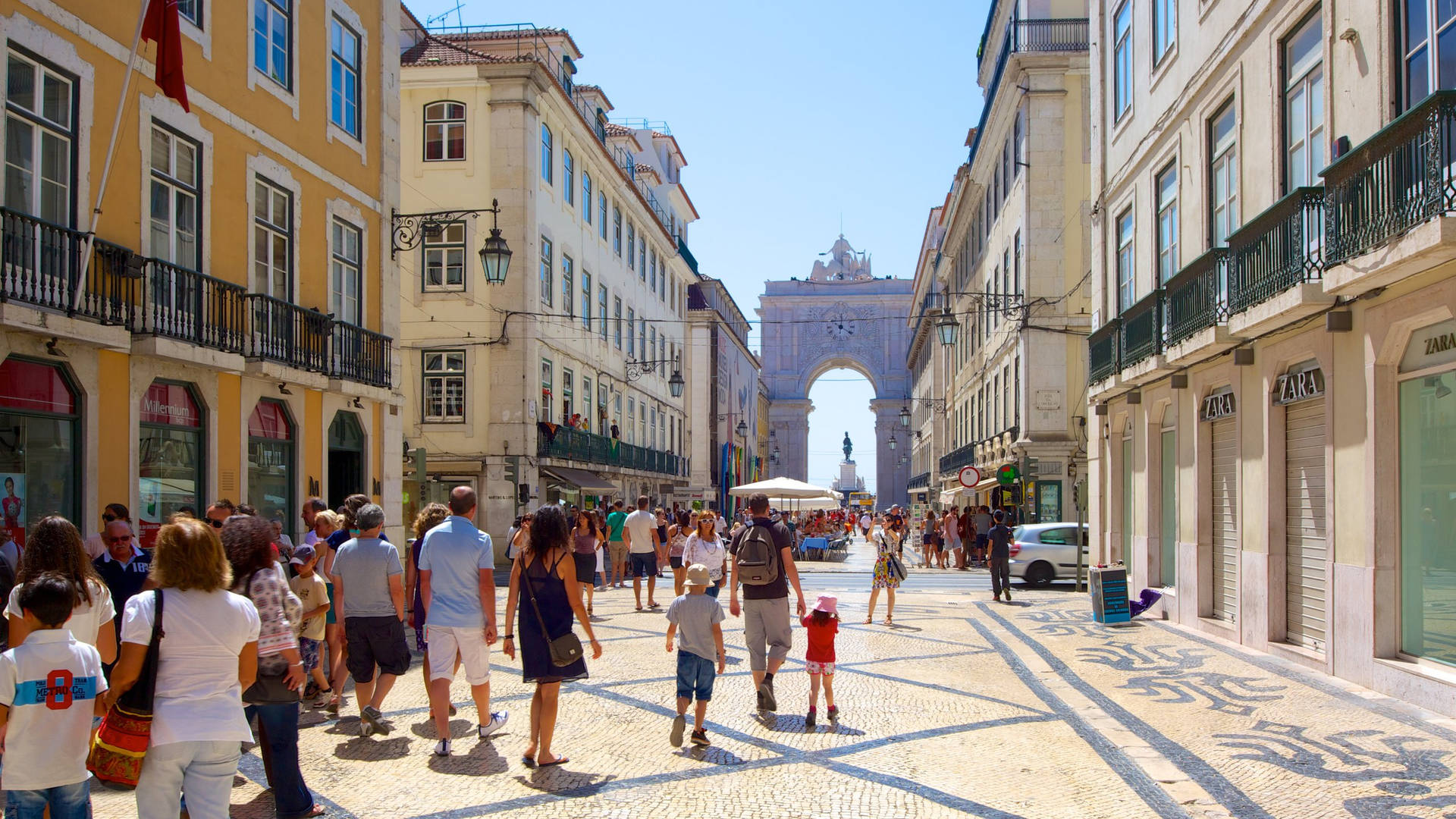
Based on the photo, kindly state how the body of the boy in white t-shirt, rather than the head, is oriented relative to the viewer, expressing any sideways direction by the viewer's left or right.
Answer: facing away from the viewer

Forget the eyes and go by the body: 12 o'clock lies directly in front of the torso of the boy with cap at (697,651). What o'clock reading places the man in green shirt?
The man in green shirt is roughly at 12 o'clock from the boy with cap.

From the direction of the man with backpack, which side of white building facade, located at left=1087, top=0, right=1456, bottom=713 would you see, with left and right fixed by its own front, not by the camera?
front

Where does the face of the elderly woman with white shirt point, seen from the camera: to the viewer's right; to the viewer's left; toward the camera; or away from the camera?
away from the camera

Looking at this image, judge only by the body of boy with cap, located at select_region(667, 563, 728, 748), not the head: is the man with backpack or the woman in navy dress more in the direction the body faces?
the man with backpack

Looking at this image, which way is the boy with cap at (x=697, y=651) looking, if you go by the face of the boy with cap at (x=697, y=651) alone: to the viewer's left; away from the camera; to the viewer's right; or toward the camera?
away from the camera

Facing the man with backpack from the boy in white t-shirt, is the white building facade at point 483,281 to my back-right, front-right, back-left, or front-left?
front-left

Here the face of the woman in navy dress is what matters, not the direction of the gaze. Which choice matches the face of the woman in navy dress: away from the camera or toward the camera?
away from the camera

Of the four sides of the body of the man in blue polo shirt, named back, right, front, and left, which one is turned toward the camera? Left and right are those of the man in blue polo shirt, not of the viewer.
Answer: back

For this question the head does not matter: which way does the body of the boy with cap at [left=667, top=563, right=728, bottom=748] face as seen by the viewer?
away from the camera

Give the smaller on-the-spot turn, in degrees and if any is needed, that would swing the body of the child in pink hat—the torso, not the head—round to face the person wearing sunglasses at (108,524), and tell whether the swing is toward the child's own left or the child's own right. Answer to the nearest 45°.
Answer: approximately 90° to the child's own left

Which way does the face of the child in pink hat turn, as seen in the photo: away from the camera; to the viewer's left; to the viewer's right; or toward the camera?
away from the camera

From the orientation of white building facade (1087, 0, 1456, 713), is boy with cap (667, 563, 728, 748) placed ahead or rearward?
ahead

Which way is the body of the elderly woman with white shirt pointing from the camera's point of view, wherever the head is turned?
away from the camera
